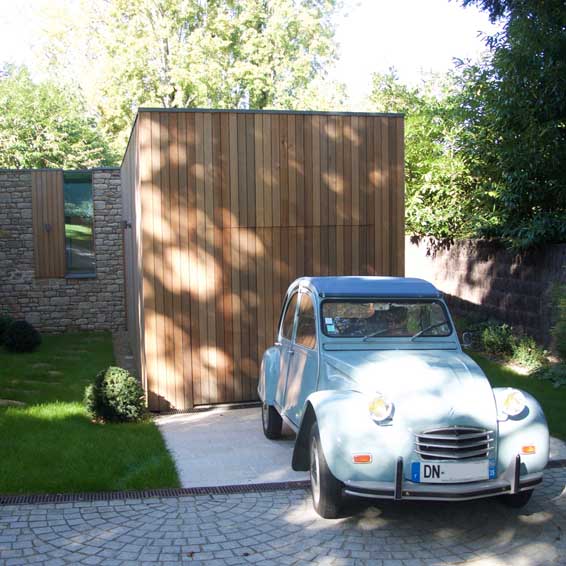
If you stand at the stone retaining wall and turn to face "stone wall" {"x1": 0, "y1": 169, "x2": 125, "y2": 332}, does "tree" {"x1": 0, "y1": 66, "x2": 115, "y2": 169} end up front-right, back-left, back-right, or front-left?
front-right

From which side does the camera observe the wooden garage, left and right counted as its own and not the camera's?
front

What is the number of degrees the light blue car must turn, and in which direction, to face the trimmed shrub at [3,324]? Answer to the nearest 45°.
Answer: approximately 180°

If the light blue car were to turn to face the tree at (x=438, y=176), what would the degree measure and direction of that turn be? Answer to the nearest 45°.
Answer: approximately 135° to its left

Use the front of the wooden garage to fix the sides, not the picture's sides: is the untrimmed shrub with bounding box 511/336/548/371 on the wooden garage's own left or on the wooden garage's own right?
on the wooden garage's own left

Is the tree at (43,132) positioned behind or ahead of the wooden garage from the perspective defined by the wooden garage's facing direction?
behind

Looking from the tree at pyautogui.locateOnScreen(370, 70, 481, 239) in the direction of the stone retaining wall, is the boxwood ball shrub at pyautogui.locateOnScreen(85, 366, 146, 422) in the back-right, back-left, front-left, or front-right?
front-right

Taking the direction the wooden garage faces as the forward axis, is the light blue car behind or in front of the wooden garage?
in front

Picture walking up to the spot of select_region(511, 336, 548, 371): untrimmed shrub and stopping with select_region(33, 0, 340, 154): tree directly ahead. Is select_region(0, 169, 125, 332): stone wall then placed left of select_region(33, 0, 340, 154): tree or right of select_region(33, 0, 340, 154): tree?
left

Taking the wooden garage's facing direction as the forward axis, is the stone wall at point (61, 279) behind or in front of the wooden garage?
behind

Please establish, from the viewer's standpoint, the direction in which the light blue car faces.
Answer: facing the viewer and to the right of the viewer

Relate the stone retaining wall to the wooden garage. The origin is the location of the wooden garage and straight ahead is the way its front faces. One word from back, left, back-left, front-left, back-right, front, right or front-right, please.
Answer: back-left

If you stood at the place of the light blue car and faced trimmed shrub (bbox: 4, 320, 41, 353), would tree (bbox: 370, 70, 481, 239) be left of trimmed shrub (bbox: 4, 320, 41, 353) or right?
right

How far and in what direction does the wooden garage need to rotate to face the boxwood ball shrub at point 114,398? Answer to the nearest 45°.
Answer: approximately 45° to its right

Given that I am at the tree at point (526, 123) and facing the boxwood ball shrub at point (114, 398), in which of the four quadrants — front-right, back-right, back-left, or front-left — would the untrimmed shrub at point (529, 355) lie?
front-left
